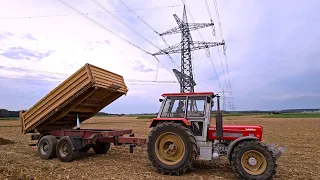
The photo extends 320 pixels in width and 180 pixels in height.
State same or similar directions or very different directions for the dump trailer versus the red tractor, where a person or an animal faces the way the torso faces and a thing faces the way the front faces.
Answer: same or similar directions

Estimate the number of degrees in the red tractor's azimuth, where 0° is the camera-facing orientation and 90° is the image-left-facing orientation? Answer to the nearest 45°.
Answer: approximately 270°

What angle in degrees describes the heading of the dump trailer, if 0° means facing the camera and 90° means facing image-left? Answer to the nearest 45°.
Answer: approximately 315°

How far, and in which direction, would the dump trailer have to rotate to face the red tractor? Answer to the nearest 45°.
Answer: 0° — it already faces it

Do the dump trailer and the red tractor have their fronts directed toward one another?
no

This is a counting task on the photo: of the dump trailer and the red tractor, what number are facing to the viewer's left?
0

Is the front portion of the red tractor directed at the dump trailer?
no
